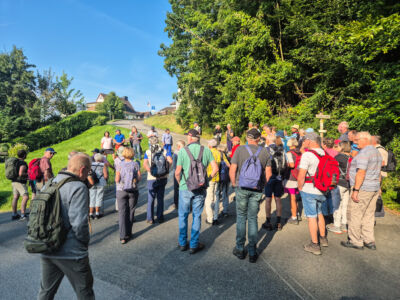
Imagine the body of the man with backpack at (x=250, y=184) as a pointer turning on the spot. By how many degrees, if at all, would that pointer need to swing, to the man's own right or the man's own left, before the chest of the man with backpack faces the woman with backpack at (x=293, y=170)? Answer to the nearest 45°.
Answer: approximately 45° to the man's own right

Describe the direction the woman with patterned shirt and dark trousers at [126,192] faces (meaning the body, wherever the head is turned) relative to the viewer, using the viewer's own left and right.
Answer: facing away from the viewer

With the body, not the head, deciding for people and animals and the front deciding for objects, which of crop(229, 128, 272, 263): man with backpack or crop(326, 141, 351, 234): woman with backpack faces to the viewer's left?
the woman with backpack

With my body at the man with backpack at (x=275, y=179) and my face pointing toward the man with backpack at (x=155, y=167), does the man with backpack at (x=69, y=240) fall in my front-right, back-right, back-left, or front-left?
front-left

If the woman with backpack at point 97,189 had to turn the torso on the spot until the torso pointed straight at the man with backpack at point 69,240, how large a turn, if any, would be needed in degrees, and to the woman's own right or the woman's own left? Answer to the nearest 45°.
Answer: approximately 180°

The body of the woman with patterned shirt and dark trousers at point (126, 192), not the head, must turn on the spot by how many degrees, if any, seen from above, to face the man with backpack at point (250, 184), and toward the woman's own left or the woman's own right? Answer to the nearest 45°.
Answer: approximately 135° to the woman's own right

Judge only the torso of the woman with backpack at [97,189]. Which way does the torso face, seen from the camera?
away from the camera

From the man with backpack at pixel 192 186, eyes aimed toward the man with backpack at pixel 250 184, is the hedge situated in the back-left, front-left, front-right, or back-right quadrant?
back-left

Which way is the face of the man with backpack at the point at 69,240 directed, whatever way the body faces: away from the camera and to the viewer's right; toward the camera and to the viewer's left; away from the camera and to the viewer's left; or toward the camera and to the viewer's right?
away from the camera and to the viewer's right

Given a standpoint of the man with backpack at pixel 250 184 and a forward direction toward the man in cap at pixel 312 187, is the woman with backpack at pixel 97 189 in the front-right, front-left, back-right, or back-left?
back-left

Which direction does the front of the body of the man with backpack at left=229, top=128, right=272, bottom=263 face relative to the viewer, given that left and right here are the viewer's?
facing away from the viewer

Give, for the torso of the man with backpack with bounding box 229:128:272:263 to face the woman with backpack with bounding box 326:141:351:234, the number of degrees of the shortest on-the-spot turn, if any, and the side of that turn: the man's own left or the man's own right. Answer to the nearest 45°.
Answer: approximately 45° to the man's own right

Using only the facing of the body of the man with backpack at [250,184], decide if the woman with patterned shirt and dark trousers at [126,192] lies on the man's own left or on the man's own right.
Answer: on the man's own left
